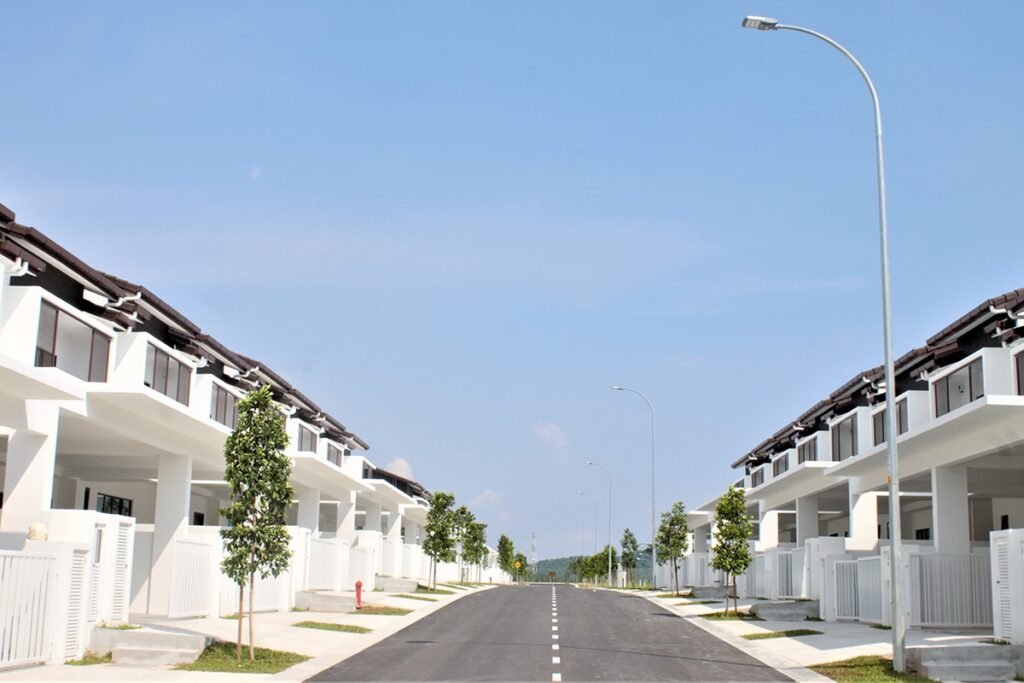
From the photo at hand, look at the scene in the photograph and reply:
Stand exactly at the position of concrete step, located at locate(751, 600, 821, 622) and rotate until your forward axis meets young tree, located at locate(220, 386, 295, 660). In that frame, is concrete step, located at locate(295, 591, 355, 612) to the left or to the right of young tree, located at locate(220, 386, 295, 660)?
right

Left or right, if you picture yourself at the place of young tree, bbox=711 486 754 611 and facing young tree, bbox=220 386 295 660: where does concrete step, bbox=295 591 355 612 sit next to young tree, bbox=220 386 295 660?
right

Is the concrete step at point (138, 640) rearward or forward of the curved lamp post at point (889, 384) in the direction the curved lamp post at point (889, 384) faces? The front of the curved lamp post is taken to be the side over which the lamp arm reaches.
forward

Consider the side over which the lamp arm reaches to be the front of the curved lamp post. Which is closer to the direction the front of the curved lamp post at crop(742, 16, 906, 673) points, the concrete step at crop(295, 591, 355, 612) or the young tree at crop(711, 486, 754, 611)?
the concrete step

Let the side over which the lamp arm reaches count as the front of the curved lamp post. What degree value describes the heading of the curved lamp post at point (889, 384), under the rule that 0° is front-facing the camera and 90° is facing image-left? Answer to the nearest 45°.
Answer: approximately 90°

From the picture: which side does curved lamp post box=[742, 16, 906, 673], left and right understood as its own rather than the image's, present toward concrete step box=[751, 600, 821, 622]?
right

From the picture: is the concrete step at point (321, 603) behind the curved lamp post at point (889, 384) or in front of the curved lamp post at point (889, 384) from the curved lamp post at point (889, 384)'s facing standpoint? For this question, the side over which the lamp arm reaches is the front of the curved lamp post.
in front

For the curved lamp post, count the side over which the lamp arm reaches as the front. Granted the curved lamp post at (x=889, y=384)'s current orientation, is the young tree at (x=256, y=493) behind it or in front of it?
in front

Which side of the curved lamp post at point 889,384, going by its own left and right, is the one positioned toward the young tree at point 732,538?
right
